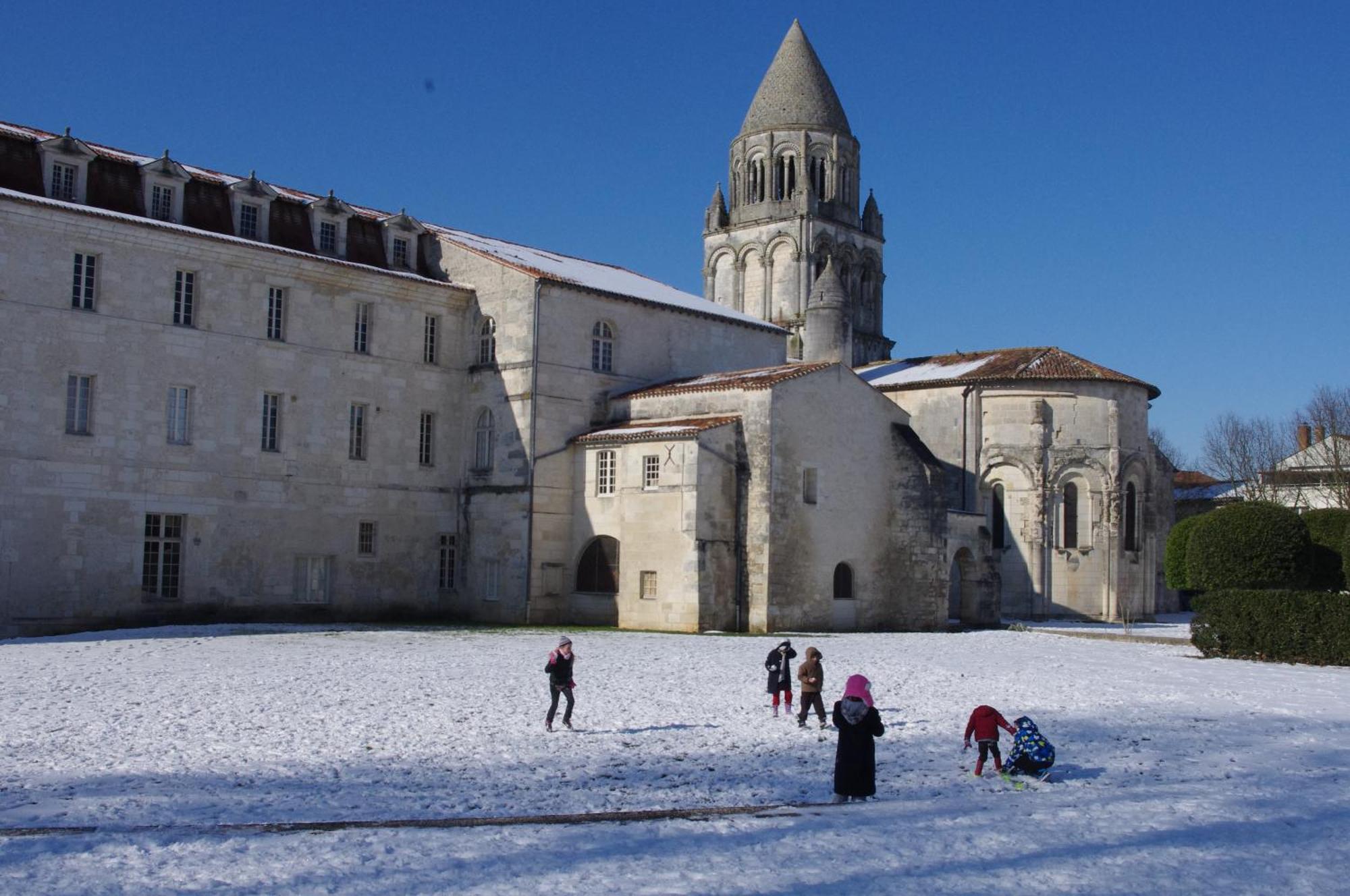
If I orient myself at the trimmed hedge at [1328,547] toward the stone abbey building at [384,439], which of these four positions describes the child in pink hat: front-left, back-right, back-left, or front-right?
front-left

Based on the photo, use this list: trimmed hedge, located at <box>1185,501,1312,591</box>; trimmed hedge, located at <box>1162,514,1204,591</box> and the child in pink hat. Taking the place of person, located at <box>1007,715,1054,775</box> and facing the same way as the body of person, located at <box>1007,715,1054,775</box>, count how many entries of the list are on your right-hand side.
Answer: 2

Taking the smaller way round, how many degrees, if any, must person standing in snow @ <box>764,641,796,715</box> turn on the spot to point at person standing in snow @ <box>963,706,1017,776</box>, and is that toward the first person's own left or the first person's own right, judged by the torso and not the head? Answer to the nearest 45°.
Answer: approximately 45° to the first person's own left

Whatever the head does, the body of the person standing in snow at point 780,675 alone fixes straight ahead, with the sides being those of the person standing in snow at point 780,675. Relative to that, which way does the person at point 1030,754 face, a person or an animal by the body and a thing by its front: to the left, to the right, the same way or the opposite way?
to the right

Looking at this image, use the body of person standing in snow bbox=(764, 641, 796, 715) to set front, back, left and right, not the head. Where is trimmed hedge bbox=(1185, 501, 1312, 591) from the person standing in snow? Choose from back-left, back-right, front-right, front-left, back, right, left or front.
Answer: back-left

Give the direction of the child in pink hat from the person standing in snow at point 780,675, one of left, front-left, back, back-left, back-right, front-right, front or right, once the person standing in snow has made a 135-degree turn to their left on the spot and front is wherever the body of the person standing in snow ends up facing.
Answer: back-right

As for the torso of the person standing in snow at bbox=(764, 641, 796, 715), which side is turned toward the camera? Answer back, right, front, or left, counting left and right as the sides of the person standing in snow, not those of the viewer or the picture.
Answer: front

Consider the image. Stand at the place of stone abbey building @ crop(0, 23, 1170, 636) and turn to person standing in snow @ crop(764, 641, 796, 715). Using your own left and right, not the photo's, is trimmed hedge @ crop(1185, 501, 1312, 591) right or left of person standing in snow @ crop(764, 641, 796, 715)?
left

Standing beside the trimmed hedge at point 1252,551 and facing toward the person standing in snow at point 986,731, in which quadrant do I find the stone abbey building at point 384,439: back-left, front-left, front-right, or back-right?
front-right

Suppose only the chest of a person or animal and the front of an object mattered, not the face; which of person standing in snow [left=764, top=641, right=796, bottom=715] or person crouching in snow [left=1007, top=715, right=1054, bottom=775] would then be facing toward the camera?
person standing in snow [left=764, top=641, right=796, bottom=715]

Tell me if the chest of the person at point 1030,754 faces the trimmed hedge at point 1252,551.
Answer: no

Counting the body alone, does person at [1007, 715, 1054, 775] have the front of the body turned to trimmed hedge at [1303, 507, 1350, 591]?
no

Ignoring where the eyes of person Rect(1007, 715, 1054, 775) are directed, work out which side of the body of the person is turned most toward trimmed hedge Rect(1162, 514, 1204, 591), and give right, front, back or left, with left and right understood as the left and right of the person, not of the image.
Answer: right

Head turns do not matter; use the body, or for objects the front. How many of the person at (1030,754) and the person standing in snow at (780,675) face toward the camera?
1
